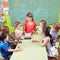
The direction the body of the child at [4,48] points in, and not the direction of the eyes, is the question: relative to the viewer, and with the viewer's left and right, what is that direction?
facing to the right of the viewer

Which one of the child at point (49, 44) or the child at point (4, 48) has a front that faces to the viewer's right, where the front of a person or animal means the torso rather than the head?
the child at point (4, 48)

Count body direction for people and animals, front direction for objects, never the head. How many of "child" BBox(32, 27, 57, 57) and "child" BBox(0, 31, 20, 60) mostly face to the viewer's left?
1

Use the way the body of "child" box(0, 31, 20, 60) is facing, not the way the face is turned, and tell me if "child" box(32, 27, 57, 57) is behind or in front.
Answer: in front

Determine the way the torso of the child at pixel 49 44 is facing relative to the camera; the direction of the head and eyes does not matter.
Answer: to the viewer's left

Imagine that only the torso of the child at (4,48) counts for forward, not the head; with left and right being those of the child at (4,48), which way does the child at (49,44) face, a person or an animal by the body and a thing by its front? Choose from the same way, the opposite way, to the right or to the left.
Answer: the opposite way
